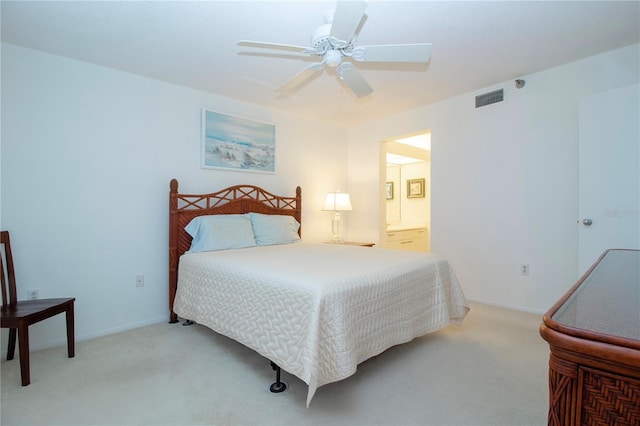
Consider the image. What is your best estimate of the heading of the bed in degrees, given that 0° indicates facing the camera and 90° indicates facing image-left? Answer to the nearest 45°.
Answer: approximately 315°

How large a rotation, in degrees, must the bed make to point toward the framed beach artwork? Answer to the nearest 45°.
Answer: approximately 180°

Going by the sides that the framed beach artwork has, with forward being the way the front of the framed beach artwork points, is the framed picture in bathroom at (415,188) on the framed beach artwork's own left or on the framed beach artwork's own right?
on the framed beach artwork's own left

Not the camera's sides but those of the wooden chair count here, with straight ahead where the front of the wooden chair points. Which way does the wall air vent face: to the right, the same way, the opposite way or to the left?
the opposite way

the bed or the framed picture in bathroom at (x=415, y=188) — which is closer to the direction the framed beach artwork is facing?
the bed

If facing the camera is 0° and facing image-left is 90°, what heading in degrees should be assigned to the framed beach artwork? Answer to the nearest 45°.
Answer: approximately 315°

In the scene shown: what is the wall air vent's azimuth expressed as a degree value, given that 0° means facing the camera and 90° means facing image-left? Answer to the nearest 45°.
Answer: approximately 45°

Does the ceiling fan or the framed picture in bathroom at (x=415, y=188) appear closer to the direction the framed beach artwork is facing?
the ceiling fan

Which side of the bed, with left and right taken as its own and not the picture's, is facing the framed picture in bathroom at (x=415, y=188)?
left
